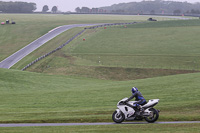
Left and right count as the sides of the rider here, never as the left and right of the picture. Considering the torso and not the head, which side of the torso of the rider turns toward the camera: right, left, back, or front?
left
